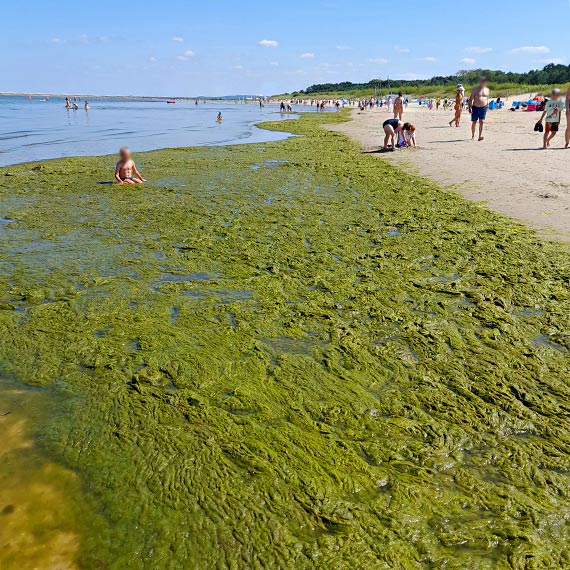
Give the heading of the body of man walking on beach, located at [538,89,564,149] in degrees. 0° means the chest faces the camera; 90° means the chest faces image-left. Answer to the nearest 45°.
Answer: approximately 45°

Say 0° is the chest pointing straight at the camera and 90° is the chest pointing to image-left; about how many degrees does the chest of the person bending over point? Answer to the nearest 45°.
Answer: approximately 270°

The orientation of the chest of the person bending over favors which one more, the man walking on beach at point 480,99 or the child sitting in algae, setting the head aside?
the man walking on beach

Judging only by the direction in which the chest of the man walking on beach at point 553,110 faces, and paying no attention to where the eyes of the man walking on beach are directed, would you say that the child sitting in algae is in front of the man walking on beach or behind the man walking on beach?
in front

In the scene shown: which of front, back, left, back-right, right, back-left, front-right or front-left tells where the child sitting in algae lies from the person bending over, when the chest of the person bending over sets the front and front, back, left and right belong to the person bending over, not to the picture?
back-right
